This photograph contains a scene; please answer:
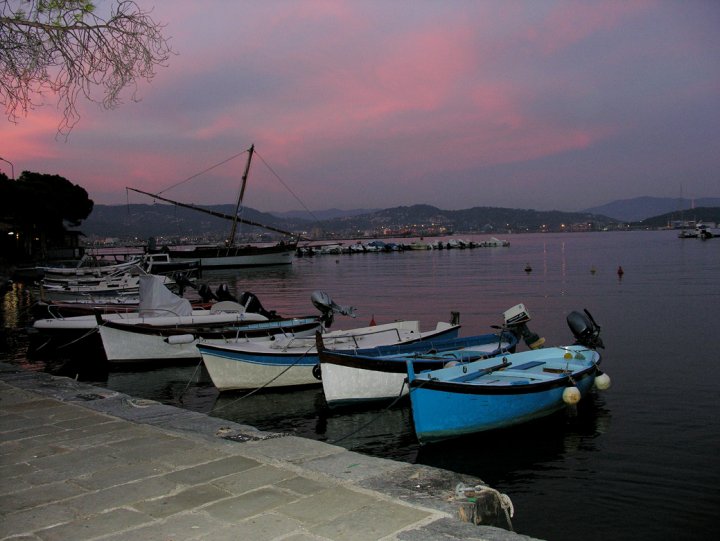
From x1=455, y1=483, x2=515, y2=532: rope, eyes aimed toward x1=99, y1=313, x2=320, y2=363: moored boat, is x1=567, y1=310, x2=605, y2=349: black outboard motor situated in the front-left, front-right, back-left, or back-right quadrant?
front-right

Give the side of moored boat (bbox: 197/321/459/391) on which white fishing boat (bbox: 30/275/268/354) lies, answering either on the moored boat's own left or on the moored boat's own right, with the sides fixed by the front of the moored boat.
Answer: on the moored boat's own right

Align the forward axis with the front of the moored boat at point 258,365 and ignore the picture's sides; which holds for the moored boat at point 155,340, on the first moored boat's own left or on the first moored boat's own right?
on the first moored boat's own right

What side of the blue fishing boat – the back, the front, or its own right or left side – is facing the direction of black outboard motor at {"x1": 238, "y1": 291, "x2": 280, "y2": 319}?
right

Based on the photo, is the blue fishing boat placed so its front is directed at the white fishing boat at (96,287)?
no

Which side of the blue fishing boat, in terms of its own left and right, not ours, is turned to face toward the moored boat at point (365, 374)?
right

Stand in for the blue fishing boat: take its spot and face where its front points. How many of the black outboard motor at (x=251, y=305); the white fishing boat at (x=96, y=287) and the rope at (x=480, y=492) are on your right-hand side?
2

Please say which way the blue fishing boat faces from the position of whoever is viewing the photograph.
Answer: facing the viewer and to the left of the viewer

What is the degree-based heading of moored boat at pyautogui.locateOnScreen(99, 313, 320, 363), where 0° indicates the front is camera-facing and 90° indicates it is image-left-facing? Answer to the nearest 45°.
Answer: approximately 45°

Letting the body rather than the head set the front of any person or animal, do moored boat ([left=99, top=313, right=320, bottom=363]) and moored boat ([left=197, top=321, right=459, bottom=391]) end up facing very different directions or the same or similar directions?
same or similar directions

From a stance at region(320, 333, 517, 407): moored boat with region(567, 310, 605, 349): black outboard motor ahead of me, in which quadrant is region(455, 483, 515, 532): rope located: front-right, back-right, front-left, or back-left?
back-right

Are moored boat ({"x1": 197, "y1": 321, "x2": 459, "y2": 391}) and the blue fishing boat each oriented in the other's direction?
no

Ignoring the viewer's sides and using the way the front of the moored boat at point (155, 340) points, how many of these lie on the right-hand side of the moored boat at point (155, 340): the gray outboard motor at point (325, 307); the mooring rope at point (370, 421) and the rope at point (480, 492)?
0

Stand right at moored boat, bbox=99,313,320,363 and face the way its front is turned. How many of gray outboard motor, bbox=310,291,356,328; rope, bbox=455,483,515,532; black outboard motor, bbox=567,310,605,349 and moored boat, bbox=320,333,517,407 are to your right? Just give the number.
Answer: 0

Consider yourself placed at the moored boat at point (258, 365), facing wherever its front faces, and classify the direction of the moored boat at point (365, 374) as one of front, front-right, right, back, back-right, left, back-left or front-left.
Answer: left

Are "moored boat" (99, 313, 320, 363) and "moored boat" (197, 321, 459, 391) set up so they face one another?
no

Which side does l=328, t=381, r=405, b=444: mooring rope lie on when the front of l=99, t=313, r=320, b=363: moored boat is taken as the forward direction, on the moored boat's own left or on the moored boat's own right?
on the moored boat's own left
